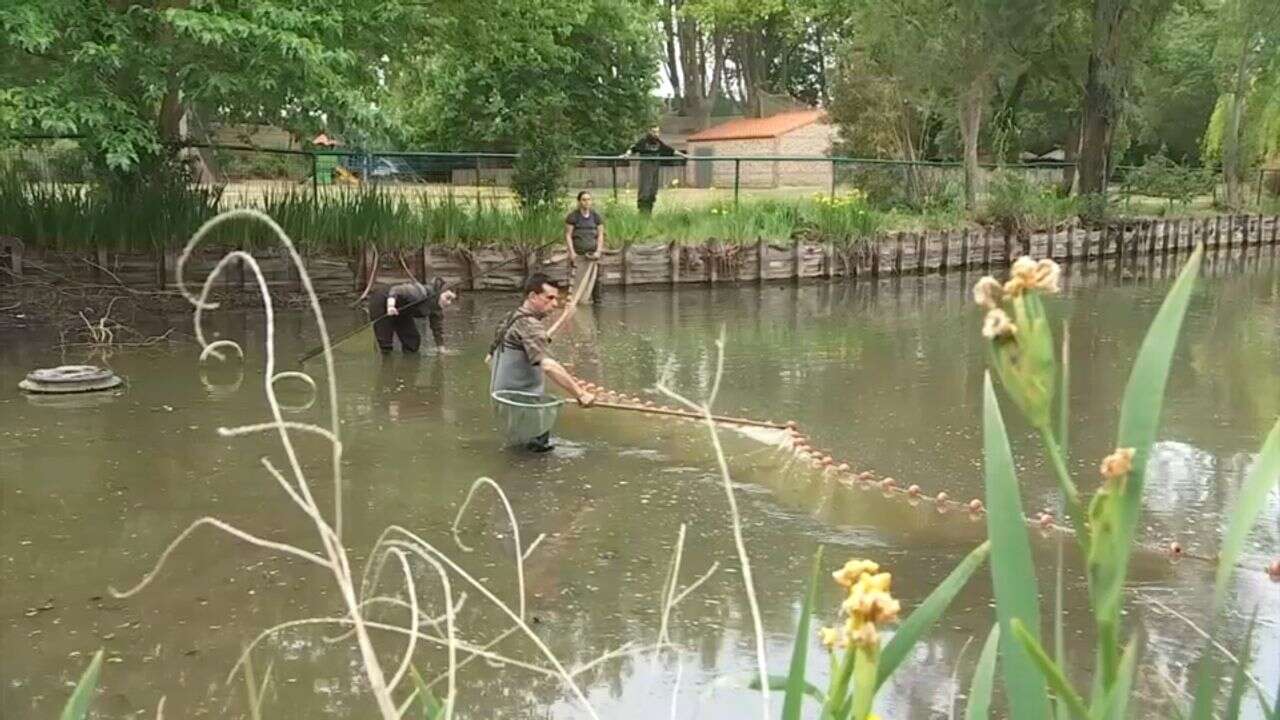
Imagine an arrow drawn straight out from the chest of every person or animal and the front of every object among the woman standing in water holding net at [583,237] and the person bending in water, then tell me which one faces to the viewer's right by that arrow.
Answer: the person bending in water

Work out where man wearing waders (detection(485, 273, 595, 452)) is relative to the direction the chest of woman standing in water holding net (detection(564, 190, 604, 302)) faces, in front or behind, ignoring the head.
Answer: in front

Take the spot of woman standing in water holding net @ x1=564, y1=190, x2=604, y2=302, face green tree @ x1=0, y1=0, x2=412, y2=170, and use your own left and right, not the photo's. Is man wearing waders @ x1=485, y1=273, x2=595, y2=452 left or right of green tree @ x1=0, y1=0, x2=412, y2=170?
left

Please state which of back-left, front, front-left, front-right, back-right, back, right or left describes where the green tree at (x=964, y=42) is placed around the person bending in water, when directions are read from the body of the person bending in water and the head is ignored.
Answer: front-left

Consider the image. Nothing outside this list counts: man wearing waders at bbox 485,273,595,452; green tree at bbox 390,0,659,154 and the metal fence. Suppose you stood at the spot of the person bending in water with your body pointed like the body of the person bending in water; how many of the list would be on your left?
2

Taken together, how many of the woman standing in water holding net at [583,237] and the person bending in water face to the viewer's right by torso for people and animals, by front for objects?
1

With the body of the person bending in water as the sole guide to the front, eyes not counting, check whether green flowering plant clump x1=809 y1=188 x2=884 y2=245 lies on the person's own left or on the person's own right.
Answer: on the person's own left

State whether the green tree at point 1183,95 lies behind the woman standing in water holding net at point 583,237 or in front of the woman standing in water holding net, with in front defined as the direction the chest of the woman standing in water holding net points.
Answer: behind

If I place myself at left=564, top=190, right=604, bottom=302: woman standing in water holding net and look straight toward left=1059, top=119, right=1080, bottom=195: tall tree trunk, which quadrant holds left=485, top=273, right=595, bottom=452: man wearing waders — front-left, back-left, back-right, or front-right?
back-right

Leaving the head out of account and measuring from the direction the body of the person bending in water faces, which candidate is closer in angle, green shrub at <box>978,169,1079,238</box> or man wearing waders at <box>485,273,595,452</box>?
the green shrub

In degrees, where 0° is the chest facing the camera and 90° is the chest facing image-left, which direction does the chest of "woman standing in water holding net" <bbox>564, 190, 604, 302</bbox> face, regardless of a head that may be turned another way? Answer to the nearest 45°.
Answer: approximately 0°

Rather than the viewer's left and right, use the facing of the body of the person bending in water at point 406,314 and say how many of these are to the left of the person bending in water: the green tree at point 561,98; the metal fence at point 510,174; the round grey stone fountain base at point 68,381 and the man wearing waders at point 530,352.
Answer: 2

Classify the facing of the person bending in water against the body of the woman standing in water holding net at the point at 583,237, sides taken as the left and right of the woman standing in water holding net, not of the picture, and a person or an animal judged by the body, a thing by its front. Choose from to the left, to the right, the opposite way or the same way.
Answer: to the left

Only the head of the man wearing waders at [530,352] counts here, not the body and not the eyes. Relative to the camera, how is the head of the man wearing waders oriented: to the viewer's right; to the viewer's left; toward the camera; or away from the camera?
to the viewer's right

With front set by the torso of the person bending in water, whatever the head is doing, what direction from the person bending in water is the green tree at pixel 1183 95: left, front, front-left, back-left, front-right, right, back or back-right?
front-left

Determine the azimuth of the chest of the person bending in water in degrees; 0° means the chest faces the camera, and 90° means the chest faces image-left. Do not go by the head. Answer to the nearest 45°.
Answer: approximately 270°

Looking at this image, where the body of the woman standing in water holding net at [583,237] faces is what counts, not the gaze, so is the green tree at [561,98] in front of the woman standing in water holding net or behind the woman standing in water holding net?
behind
